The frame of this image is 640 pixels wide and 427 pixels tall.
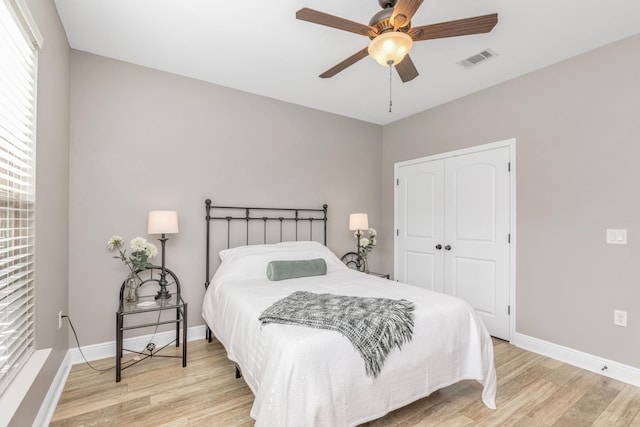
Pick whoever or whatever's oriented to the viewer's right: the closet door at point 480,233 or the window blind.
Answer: the window blind

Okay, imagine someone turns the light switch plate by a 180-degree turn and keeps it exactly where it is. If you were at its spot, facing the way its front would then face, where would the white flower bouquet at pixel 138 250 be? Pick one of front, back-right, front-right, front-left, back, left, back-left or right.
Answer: back-left

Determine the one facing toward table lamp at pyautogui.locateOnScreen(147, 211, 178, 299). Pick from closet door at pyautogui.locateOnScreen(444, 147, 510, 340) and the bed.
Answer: the closet door

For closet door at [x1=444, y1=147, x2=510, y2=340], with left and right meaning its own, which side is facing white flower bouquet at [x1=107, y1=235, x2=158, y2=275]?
front

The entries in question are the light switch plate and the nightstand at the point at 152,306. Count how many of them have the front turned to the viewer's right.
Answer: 0

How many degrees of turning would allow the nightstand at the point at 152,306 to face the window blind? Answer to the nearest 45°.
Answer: approximately 45° to its right

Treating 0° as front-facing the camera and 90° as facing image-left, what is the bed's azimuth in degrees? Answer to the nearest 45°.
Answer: approximately 315°

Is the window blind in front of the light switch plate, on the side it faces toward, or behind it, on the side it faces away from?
in front

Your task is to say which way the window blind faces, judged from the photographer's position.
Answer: facing to the right of the viewer
